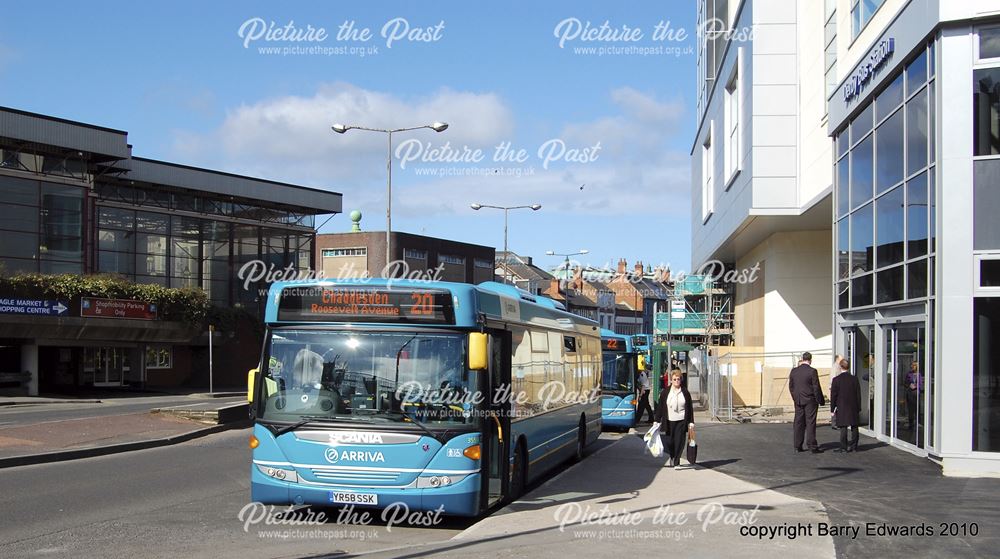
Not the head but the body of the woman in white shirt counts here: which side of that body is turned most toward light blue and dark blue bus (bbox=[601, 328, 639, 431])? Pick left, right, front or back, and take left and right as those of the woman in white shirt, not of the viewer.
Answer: back

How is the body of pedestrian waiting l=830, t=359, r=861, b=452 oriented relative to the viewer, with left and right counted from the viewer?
facing away from the viewer and to the left of the viewer

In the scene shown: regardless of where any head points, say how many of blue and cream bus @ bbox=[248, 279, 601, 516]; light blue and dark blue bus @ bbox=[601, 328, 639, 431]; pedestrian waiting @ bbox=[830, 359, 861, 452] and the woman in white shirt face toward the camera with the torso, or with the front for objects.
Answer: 3

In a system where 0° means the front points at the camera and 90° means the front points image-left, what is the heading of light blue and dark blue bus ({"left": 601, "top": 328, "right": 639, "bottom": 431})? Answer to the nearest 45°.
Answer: approximately 0°

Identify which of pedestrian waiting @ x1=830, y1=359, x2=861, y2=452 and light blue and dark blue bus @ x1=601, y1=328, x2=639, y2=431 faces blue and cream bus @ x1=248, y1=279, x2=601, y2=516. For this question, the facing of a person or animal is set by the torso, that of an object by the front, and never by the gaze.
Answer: light blue and dark blue bus @ x1=601, y1=328, x2=639, y2=431
